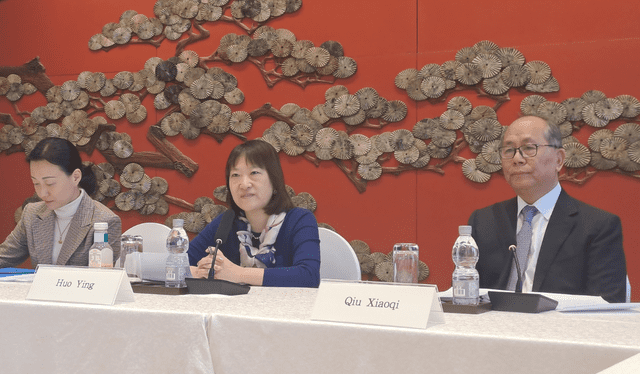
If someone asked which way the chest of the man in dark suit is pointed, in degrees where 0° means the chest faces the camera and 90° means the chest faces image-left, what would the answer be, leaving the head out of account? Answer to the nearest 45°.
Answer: approximately 45°

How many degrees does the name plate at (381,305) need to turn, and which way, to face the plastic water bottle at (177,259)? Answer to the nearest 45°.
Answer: approximately 90° to its right

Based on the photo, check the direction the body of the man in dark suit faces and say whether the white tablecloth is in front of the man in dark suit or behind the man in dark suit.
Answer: in front

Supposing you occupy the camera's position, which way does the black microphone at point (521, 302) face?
facing away from the viewer and to the right of the viewer
